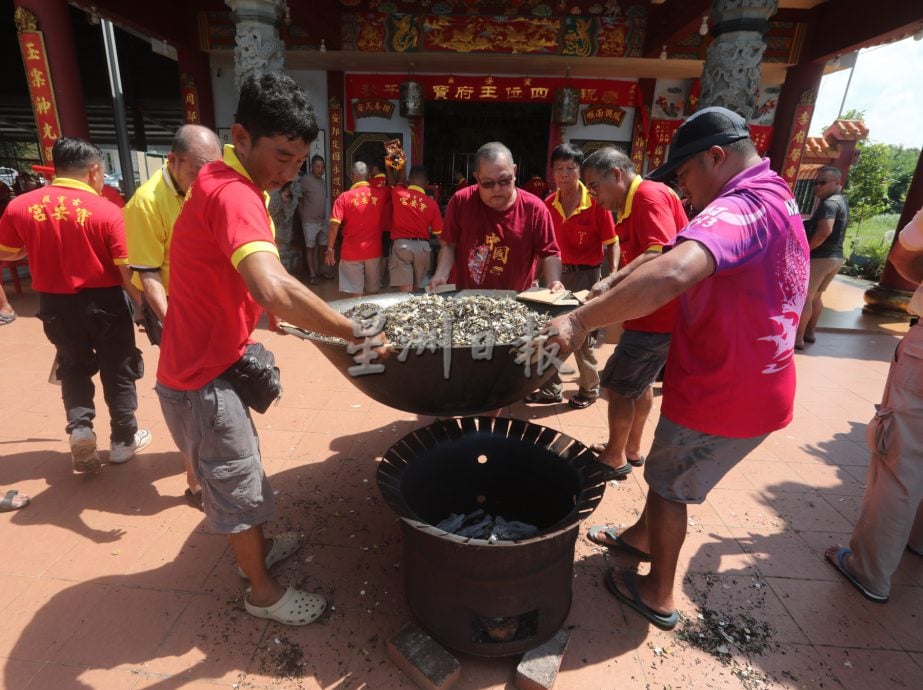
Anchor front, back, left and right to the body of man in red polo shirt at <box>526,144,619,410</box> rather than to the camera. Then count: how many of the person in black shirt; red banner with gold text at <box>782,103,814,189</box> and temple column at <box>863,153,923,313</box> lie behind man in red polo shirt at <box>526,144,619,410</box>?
3

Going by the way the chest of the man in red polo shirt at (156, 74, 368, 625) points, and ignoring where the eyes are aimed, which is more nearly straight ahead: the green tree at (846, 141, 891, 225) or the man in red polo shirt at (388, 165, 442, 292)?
the green tree

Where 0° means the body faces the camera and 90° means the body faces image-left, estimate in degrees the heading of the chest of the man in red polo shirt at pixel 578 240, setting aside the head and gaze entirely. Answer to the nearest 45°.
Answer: approximately 45°

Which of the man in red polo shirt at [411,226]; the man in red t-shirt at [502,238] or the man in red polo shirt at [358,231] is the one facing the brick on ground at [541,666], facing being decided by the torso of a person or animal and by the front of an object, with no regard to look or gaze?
the man in red t-shirt at [502,238]

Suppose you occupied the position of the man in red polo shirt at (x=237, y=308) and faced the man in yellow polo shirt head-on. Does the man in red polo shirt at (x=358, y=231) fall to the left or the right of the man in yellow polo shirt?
right

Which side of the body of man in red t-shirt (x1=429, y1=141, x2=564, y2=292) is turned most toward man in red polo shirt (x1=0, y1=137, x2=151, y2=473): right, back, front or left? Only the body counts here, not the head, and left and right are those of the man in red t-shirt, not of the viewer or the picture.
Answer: right

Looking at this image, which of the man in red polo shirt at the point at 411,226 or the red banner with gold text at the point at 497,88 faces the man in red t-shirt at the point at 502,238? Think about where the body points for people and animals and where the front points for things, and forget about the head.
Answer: the red banner with gold text

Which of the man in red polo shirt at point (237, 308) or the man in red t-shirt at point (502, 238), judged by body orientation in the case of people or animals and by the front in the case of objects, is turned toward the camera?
the man in red t-shirt

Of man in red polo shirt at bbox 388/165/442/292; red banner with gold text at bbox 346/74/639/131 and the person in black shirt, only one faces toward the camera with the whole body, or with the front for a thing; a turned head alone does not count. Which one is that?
the red banner with gold text

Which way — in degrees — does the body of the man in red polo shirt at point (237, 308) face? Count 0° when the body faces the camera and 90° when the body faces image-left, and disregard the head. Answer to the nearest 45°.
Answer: approximately 270°

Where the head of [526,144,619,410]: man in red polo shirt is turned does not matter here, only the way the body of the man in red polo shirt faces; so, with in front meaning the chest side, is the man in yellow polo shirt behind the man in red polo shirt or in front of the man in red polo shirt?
in front

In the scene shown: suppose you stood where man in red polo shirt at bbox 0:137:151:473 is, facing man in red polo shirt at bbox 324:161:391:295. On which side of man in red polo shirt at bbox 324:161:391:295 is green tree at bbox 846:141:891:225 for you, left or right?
right

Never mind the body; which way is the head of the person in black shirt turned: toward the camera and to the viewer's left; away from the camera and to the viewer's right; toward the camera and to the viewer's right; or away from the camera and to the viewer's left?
toward the camera and to the viewer's left

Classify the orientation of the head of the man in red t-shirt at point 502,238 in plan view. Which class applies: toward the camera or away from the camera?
toward the camera

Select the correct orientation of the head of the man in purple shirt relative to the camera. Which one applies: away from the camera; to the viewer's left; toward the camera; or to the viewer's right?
to the viewer's left

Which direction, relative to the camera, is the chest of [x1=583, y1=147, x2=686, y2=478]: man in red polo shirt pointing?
to the viewer's left

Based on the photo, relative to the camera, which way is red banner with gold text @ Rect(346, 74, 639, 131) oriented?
toward the camera

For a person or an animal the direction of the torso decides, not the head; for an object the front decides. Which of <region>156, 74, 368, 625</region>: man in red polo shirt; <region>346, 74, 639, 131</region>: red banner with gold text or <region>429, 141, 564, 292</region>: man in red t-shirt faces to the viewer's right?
the man in red polo shirt

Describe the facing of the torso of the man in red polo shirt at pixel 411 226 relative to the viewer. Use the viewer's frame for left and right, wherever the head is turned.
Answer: facing away from the viewer

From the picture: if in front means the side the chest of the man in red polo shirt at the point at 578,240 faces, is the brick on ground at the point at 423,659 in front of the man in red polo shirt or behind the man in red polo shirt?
in front
